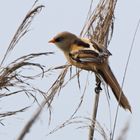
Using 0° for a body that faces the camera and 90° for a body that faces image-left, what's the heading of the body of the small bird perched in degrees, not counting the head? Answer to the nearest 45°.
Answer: approximately 90°
